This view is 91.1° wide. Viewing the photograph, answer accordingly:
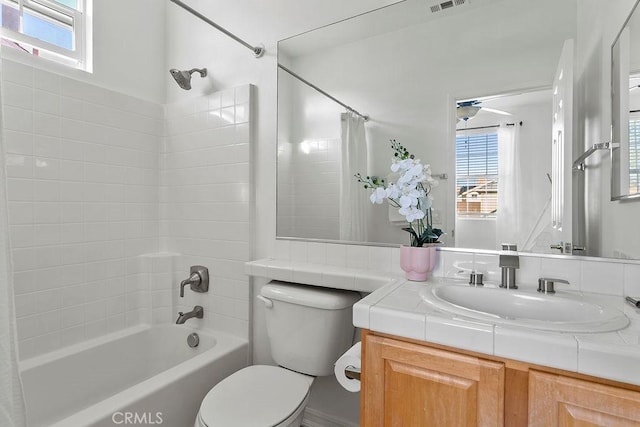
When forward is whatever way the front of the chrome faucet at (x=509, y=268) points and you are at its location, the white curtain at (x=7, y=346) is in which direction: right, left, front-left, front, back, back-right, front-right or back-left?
front-right

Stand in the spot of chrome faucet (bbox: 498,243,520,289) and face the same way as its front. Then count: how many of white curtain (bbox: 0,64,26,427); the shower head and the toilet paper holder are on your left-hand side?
0

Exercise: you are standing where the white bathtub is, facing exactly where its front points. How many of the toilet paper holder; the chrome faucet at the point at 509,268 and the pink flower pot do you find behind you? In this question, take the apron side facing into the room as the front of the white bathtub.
0

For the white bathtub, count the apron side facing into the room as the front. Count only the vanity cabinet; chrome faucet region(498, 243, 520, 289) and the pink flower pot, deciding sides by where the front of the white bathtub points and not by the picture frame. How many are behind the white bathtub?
0

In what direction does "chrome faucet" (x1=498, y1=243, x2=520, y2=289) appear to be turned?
toward the camera

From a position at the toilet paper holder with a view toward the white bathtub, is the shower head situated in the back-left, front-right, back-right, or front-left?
front-right

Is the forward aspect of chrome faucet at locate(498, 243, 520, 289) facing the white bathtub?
no

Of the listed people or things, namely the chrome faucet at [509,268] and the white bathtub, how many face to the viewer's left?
0
